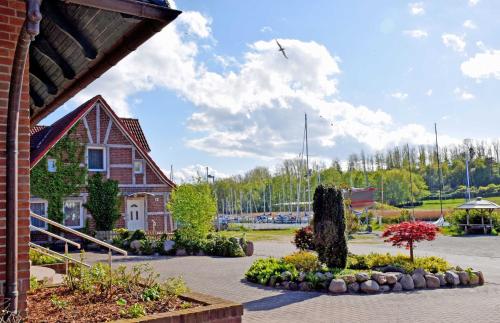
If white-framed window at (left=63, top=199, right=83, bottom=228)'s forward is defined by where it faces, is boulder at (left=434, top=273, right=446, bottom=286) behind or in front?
in front

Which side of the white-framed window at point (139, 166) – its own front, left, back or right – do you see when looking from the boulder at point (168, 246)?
front

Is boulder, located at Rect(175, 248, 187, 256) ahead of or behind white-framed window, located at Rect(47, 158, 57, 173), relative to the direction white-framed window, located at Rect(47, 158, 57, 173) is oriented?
ahead

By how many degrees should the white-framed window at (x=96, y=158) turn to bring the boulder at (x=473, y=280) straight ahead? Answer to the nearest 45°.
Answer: approximately 45° to its left

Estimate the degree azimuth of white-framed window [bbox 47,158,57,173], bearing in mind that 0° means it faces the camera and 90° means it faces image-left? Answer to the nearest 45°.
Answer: approximately 0°

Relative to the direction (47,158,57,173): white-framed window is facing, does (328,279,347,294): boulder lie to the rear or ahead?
ahead

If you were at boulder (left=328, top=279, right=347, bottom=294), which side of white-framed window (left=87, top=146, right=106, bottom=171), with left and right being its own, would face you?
front

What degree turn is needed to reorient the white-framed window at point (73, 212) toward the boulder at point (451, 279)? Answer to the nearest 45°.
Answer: approximately 45° to its left

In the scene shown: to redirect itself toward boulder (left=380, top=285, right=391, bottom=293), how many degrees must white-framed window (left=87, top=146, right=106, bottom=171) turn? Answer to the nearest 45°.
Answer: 0° — it already faces it

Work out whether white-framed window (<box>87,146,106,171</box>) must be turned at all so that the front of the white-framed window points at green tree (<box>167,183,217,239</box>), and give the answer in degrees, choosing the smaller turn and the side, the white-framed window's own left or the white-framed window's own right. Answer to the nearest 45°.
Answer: approximately 45° to the white-framed window's own left

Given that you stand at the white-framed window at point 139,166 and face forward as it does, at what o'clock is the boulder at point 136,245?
The boulder is roughly at 12 o'clock from the white-framed window.

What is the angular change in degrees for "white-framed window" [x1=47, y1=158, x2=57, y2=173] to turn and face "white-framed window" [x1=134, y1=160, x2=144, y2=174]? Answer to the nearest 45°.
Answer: approximately 90° to its left
